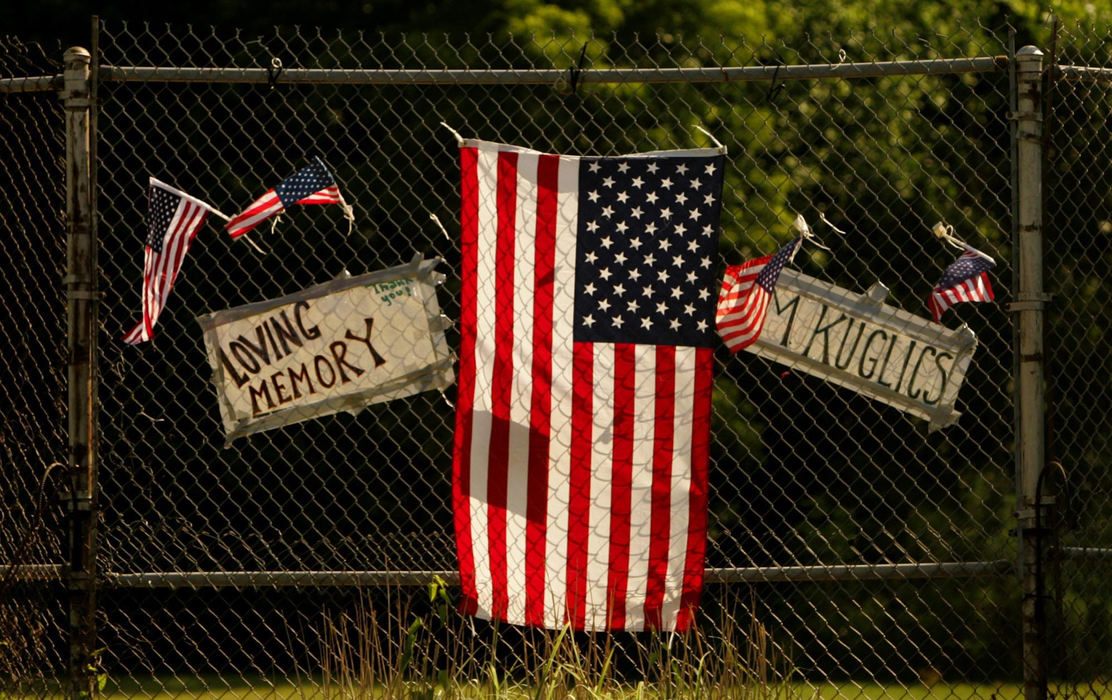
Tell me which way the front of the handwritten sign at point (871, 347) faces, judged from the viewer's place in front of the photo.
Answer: facing the viewer

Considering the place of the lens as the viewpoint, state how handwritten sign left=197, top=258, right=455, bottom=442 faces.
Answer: facing the viewer

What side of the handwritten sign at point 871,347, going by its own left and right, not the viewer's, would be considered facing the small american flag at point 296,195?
right

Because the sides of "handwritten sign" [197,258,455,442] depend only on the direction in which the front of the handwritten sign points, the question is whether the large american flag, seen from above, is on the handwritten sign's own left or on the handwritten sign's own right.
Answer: on the handwritten sign's own left

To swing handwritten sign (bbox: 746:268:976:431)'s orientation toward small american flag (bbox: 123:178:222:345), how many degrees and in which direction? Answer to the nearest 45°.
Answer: approximately 90° to its right

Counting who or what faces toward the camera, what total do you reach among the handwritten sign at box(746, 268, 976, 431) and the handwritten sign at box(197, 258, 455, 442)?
2

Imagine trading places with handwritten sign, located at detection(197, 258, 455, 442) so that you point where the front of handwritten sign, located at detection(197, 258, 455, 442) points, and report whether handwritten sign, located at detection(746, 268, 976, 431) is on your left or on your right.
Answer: on your left

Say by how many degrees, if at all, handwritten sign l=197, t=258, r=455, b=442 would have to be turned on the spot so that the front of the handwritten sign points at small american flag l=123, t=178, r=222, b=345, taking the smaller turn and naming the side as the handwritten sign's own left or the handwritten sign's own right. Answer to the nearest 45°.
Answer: approximately 90° to the handwritten sign's own right

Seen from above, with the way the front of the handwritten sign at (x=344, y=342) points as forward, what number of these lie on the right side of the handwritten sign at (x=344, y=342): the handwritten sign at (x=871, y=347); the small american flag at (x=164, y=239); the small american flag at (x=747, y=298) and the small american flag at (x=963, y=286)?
1
